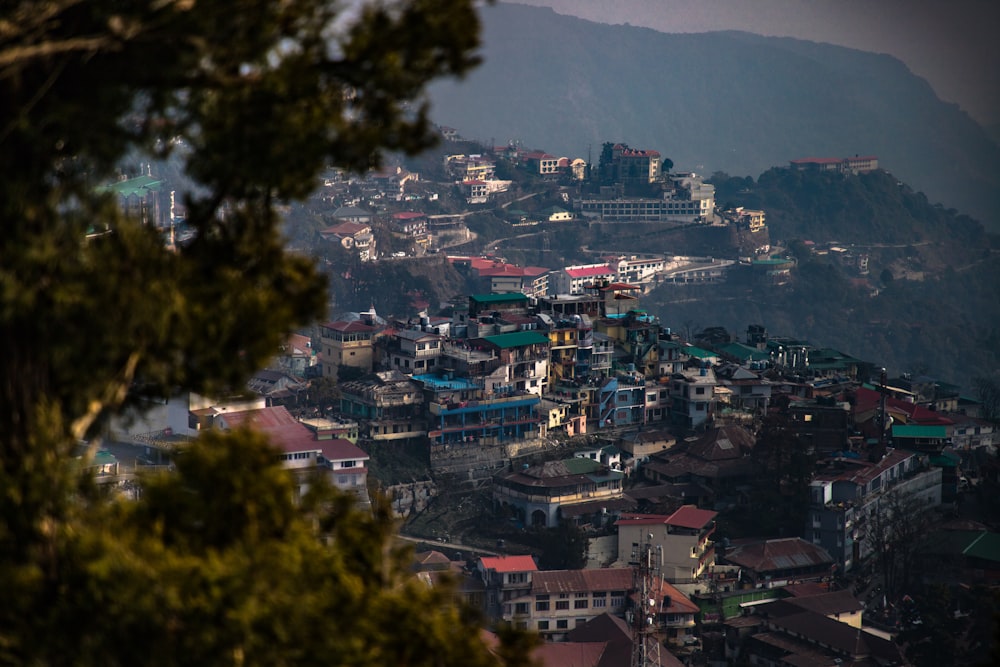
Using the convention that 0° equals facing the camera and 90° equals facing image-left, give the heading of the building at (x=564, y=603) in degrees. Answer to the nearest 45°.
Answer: approximately 0°

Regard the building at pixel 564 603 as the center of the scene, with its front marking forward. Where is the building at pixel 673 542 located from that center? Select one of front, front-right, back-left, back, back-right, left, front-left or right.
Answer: back-left

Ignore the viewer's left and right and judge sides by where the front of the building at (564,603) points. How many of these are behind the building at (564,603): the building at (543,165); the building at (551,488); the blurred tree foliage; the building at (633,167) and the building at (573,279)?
4

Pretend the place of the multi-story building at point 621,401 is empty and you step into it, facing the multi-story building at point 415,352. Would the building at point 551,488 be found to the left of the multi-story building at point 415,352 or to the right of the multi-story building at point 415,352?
left

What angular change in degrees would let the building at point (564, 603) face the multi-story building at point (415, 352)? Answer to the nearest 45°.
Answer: approximately 135° to its right

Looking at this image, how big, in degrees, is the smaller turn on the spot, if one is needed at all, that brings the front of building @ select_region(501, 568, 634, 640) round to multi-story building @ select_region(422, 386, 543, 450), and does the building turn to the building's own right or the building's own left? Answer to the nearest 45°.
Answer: approximately 180°

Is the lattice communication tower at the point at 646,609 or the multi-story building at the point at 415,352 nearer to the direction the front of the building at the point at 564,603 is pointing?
the lattice communication tower

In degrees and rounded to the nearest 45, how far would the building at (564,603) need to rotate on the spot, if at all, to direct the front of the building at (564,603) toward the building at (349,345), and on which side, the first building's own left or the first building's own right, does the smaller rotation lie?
approximately 135° to the first building's own right

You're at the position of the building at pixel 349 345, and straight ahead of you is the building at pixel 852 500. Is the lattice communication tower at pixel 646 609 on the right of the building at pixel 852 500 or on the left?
right

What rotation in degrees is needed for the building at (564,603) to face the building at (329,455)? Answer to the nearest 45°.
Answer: approximately 135° to its right

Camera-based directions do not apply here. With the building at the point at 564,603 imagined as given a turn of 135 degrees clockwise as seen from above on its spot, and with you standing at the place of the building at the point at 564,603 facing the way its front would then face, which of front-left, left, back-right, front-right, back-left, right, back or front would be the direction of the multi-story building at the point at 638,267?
front-right

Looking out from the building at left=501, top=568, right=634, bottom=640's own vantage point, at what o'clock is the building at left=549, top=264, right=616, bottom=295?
the building at left=549, top=264, right=616, bottom=295 is roughly at 6 o'clock from the building at left=501, top=568, right=634, bottom=640.

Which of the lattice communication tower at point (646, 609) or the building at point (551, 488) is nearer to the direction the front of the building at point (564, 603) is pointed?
the lattice communication tower

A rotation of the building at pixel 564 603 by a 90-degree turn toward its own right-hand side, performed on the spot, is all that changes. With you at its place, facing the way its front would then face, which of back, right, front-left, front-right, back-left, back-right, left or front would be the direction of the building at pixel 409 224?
right

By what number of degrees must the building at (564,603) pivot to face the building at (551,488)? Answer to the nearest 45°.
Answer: approximately 180°

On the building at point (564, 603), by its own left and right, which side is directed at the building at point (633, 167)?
back
